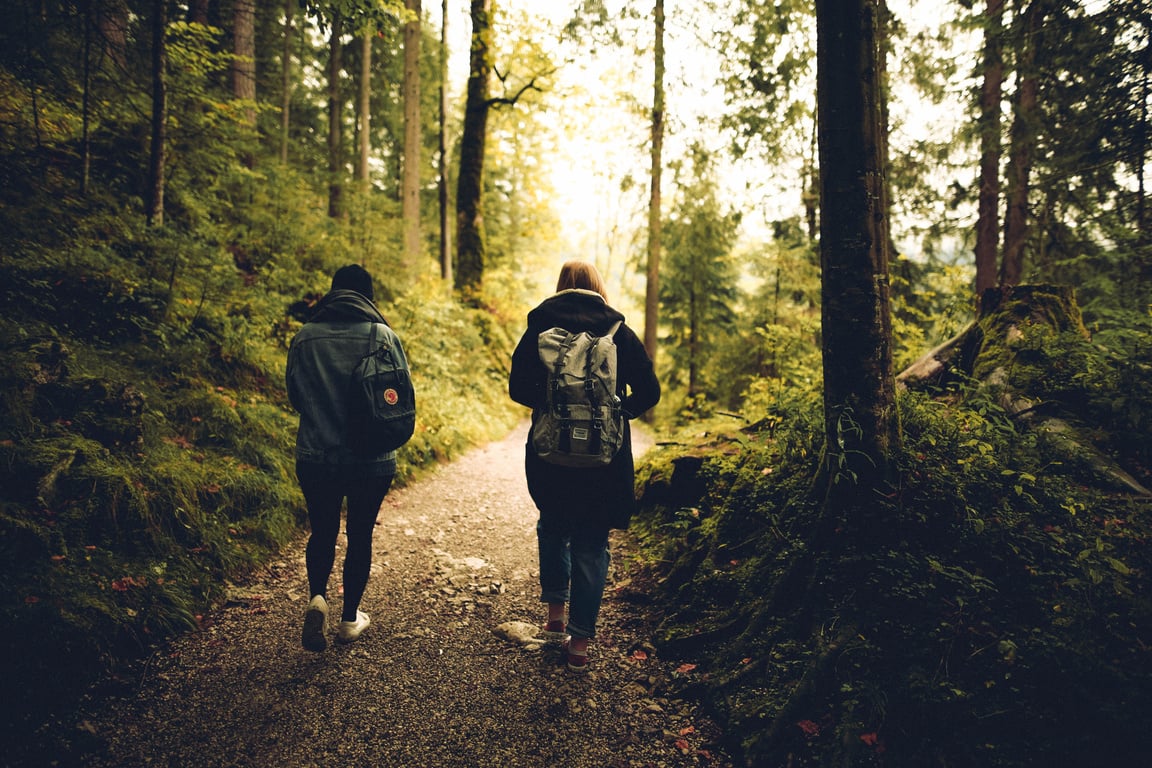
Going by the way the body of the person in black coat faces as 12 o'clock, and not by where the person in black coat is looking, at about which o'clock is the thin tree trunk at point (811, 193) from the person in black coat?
The thin tree trunk is roughly at 1 o'clock from the person in black coat.

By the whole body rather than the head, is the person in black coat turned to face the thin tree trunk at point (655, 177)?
yes

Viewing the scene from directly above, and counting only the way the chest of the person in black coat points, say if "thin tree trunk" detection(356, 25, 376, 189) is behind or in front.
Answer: in front

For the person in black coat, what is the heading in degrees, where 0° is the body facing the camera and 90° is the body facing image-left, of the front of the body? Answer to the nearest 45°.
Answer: approximately 180°

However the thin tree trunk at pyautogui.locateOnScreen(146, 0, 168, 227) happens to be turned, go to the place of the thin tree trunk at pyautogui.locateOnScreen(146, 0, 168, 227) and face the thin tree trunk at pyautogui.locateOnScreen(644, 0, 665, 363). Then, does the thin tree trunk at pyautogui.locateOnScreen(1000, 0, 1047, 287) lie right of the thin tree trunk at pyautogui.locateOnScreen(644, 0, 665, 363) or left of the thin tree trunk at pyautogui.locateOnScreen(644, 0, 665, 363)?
right

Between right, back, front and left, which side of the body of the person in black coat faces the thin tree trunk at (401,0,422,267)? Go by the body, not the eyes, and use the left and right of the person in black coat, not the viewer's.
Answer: front

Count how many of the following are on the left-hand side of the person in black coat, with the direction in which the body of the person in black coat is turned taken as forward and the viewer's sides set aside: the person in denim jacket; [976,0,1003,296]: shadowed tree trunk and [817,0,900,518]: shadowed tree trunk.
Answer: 1

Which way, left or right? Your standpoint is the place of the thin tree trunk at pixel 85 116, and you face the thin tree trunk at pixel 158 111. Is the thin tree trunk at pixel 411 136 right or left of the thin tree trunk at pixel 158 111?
left

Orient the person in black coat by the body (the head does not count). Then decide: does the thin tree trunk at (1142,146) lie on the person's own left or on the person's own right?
on the person's own right

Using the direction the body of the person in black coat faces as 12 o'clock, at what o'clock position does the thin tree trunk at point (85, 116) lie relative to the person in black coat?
The thin tree trunk is roughly at 10 o'clock from the person in black coat.

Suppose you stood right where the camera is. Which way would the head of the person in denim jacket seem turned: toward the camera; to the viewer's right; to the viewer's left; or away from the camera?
away from the camera

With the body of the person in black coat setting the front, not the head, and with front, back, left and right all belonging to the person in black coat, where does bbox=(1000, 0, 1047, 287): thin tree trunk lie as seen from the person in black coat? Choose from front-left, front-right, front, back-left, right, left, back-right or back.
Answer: front-right

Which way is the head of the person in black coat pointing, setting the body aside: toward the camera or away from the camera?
away from the camera

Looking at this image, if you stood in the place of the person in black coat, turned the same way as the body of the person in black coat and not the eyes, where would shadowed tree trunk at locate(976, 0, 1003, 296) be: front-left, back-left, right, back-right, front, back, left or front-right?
front-right
